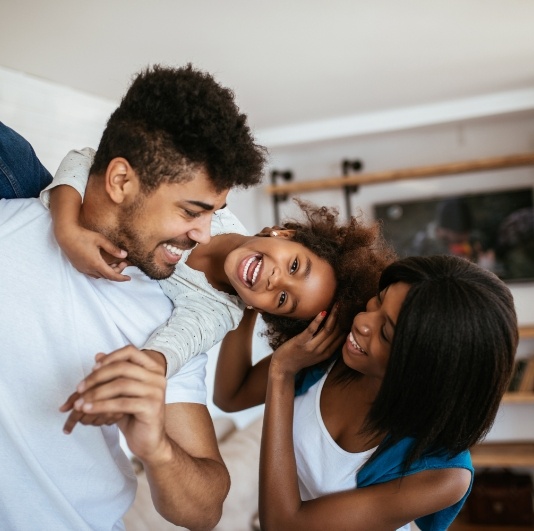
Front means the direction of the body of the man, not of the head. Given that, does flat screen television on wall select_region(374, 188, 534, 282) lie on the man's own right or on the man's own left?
on the man's own left

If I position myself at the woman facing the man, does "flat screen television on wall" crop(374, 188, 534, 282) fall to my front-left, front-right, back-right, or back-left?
back-right

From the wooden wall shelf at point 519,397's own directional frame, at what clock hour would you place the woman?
The woman is roughly at 12 o'clock from the wooden wall shelf.

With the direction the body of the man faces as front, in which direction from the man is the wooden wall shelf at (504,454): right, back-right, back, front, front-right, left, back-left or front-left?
left

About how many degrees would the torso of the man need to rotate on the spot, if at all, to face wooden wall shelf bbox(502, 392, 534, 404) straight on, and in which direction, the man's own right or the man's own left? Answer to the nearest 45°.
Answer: approximately 90° to the man's own left

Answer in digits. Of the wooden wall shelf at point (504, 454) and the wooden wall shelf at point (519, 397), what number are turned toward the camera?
2

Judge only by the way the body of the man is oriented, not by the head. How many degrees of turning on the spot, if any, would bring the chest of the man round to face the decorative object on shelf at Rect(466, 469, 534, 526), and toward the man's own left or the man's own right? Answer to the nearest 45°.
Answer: approximately 90° to the man's own left

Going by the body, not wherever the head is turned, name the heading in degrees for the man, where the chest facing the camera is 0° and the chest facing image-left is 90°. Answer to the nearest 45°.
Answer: approximately 315°
